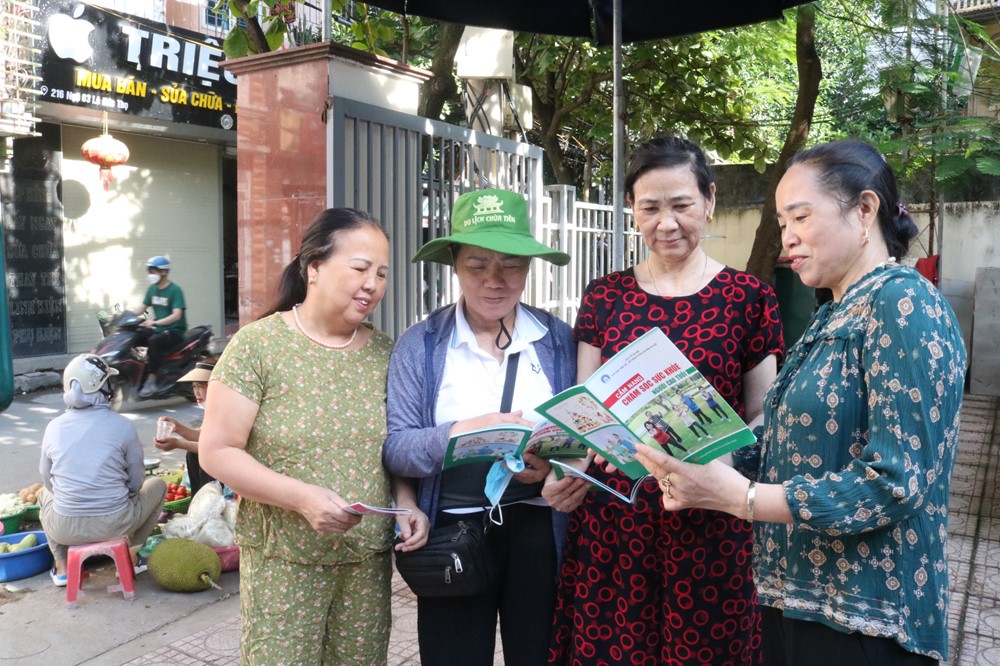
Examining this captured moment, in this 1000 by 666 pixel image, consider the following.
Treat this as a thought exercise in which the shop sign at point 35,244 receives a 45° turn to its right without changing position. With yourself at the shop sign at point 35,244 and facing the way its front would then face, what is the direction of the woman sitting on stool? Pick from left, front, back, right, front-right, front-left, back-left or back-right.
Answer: front-left

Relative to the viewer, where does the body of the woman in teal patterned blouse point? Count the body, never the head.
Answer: to the viewer's left

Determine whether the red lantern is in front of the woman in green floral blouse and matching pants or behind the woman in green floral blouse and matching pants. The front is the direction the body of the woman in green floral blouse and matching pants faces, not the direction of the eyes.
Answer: behind

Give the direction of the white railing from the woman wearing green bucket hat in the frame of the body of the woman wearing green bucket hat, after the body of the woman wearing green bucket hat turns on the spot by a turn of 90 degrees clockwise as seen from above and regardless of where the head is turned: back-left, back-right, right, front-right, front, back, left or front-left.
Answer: right

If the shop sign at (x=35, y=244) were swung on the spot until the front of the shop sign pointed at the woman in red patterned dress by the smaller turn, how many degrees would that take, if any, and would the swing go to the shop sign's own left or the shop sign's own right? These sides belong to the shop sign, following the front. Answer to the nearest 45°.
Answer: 0° — it already faces them

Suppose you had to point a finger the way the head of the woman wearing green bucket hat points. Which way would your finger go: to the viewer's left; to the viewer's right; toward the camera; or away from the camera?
toward the camera

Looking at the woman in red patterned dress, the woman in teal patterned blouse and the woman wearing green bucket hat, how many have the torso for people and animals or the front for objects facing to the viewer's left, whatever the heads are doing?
1

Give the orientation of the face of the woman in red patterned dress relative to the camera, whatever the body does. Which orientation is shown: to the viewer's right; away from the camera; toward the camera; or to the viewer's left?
toward the camera

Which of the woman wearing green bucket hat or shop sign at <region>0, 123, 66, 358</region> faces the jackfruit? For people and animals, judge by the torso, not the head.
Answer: the shop sign

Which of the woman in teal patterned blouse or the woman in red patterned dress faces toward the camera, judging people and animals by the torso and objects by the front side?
the woman in red patterned dress

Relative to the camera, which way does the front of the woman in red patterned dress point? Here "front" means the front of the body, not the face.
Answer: toward the camera

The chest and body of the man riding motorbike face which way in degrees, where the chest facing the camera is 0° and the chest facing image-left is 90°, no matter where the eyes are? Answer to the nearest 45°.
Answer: approximately 45°

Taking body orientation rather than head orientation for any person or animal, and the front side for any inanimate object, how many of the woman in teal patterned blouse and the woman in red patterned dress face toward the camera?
1
